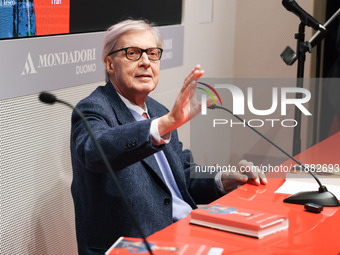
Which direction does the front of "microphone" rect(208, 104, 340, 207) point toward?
to the viewer's left

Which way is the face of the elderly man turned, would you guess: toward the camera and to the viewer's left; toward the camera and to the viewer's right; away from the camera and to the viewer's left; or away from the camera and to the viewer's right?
toward the camera and to the viewer's right

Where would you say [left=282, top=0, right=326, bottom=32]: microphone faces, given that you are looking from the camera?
facing to the left of the viewer

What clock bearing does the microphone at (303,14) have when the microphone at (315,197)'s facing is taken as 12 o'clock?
the microphone at (303,14) is roughly at 3 o'clock from the microphone at (315,197).

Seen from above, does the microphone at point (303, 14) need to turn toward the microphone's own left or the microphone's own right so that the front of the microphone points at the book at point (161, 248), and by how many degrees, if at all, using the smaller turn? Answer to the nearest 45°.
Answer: approximately 90° to the microphone's own left

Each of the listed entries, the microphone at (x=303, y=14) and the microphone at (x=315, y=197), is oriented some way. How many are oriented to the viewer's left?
2

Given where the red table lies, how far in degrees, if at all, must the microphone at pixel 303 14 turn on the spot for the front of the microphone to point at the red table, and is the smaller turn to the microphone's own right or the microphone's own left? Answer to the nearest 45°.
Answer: approximately 90° to the microphone's own left

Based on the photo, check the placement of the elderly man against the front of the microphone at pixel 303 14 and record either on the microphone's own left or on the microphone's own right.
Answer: on the microphone's own left
